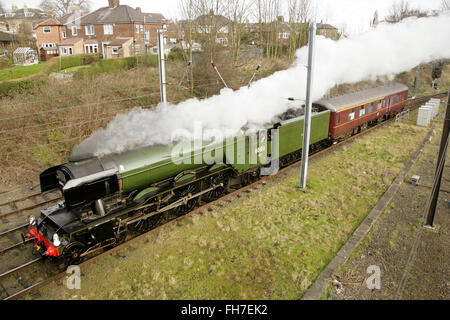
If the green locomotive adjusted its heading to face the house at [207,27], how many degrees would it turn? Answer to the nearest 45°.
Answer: approximately 135° to its right

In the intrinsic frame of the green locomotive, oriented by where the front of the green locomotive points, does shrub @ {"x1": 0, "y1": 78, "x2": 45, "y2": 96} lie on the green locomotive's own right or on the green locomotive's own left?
on the green locomotive's own right

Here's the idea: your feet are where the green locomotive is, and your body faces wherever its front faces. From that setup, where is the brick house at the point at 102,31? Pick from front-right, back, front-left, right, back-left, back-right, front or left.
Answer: back-right

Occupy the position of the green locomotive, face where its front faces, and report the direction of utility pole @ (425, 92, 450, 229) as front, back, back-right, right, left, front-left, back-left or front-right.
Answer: back-left

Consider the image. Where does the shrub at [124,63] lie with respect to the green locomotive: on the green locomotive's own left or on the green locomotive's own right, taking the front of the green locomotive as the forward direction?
on the green locomotive's own right

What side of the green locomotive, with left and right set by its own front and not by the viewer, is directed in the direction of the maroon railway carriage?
back

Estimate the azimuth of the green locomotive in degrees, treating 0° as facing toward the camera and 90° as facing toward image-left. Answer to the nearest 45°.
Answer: approximately 45°

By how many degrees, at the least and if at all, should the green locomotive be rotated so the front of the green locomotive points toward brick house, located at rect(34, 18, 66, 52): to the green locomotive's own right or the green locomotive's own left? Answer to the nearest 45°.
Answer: approximately 135° to the green locomotive's own right

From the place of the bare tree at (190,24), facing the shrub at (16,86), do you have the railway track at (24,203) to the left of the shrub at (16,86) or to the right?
left

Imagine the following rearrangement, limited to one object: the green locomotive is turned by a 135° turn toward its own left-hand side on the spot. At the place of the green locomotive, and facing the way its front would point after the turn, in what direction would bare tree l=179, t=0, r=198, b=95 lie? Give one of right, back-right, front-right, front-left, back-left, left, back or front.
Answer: left
